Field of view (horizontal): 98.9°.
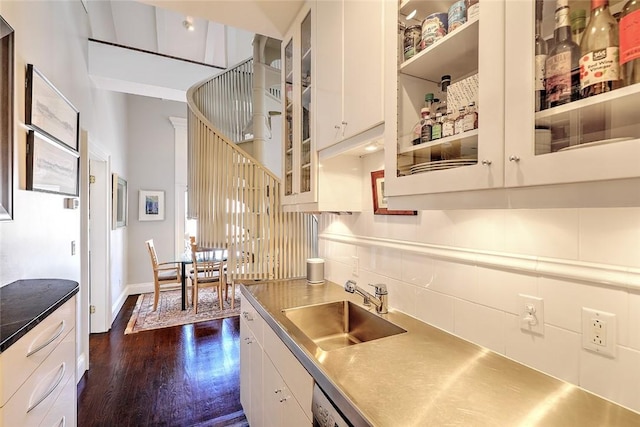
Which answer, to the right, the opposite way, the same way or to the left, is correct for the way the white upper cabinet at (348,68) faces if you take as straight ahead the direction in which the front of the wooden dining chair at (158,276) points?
the opposite way

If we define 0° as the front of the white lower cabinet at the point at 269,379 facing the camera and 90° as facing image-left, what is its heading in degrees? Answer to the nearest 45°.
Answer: approximately 90°

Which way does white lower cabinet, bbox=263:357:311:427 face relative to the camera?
to the viewer's left

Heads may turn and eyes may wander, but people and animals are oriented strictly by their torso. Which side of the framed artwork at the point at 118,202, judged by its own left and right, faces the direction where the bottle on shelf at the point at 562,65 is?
right

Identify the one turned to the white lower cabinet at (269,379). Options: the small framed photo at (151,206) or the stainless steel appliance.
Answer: the small framed photo

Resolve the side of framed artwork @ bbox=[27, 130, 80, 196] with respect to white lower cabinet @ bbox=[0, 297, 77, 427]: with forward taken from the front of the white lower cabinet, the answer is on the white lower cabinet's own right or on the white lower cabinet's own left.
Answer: on the white lower cabinet's own left

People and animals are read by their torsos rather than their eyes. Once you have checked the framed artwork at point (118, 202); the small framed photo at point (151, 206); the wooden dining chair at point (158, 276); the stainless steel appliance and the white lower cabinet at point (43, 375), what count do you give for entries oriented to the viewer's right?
3

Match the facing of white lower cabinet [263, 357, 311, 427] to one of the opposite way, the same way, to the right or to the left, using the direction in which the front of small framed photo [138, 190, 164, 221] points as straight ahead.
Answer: to the right

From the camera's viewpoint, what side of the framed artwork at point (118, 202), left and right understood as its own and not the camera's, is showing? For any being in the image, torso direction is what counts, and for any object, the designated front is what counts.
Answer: right

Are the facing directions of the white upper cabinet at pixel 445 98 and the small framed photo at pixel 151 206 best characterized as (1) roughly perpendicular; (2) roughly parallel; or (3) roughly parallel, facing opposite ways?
roughly perpendicular
